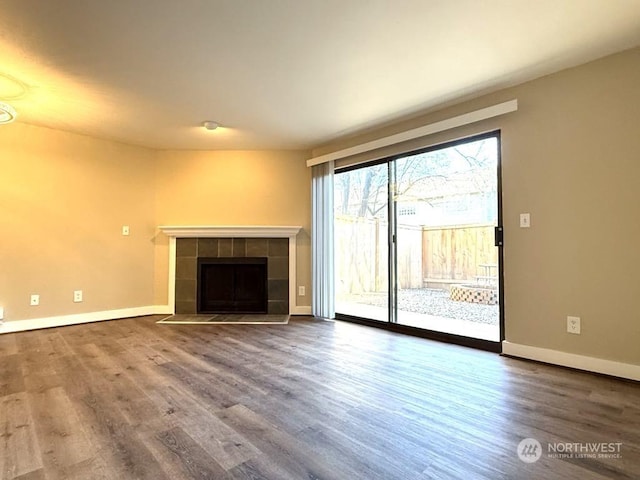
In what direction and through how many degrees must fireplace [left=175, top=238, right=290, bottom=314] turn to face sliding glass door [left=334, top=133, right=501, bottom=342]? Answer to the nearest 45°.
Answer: approximately 45° to its left

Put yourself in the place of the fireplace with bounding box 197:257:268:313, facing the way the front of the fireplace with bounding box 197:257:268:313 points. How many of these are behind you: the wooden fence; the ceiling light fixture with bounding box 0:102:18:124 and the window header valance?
0

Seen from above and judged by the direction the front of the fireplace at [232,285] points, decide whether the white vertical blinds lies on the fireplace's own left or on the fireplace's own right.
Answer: on the fireplace's own left

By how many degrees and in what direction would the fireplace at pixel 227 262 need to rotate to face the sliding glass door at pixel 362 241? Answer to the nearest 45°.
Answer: approximately 45° to its left

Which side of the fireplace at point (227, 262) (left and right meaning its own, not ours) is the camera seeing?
front

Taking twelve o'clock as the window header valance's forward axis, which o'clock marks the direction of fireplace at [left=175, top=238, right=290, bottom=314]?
The fireplace is roughly at 2 o'clock from the window header valance.

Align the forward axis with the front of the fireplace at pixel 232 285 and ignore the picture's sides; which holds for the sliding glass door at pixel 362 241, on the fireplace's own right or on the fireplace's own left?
on the fireplace's own left

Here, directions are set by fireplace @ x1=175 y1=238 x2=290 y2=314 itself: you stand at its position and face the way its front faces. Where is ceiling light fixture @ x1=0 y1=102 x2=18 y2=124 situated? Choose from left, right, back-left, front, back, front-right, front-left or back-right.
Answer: front-right

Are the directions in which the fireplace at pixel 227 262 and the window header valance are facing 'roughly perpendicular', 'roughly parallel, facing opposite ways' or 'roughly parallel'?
roughly perpendicular

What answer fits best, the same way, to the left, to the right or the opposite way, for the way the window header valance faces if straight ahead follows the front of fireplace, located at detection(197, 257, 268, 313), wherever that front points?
to the right

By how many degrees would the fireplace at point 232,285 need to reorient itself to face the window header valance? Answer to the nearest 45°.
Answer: approximately 45° to its left

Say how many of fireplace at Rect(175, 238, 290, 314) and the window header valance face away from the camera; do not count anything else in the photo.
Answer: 0

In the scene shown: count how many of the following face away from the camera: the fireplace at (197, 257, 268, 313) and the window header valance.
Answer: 0

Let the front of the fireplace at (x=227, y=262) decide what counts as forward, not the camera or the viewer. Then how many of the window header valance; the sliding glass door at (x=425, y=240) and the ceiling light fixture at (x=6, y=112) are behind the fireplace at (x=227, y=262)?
0

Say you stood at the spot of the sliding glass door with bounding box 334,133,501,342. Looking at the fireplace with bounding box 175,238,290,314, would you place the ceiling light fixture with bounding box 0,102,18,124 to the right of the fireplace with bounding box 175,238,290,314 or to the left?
left

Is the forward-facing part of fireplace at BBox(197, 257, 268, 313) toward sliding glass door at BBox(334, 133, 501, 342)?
no
